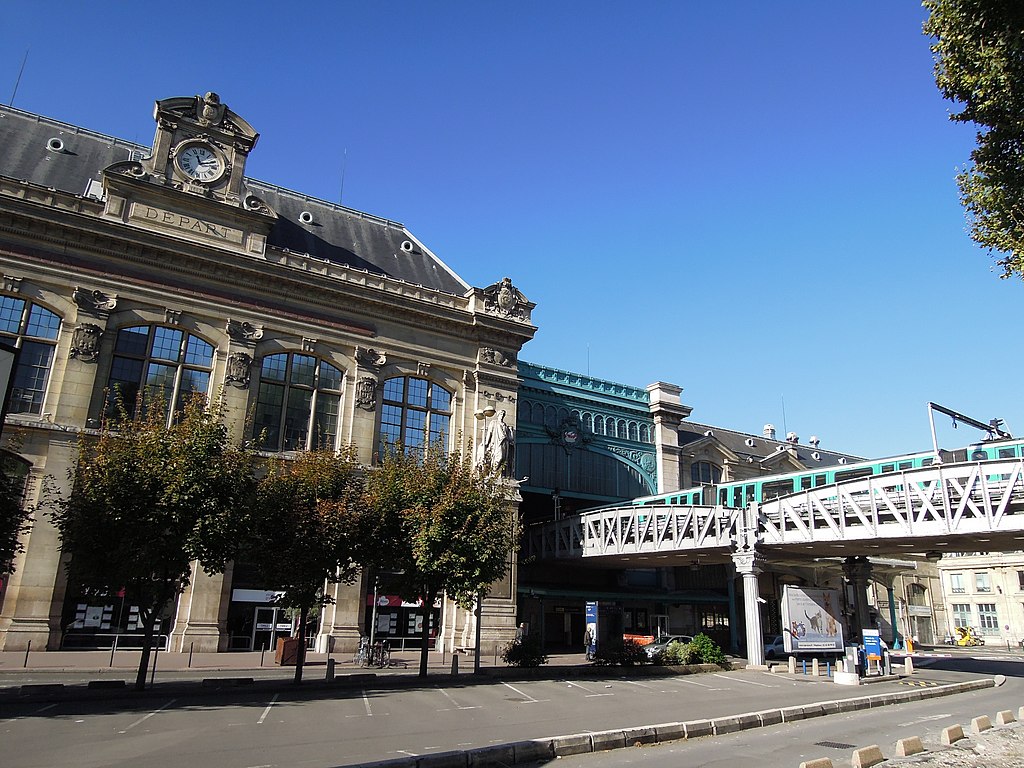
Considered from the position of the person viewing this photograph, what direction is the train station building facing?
facing the viewer and to the right of the viewer

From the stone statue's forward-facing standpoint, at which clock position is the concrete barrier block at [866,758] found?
The concrete barrier block is roughly at 1 o'clock from the stone statue.

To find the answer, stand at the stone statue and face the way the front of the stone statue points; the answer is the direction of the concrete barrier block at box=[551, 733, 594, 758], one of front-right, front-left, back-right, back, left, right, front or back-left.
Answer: front-right

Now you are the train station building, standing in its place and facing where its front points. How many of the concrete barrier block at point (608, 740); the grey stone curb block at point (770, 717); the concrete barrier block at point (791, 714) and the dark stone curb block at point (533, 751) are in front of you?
4

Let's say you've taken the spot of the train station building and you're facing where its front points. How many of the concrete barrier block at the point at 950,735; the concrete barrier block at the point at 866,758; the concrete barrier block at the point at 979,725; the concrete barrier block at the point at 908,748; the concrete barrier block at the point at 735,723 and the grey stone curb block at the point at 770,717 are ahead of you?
6

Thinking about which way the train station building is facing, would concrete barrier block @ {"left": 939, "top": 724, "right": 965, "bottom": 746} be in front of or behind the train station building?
in front

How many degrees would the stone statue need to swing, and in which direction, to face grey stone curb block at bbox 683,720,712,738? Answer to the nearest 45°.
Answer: approximately 45° to its right

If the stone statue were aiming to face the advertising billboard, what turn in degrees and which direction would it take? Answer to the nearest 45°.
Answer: approximately 45° to its left

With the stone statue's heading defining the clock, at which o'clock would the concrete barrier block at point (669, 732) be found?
The concrete barrier block is roughly at 1 o'clock from the stone statue.

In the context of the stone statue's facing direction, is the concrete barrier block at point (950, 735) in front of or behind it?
in front

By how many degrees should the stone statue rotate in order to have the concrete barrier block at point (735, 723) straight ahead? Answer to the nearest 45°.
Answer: approximately 45° to its right

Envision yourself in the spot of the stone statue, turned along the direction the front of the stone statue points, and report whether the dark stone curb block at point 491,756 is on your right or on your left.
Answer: on your right

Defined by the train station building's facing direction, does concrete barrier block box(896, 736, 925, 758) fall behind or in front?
in front
